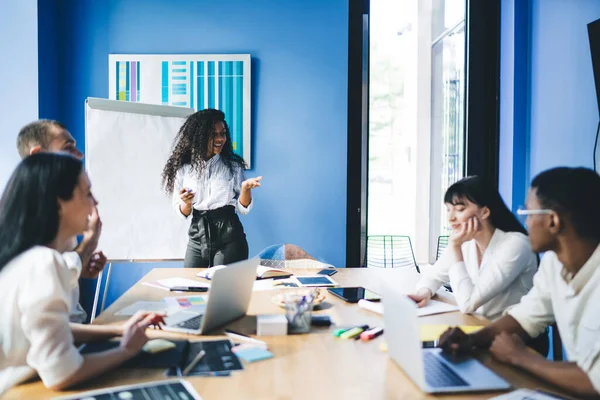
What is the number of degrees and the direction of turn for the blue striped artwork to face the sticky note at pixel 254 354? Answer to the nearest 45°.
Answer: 0° — it already faces it

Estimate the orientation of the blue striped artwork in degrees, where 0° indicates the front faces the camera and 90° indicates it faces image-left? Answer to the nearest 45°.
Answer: approximately 0°

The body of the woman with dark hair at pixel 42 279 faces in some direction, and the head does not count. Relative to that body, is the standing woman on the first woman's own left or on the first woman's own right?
on the first woman's own left

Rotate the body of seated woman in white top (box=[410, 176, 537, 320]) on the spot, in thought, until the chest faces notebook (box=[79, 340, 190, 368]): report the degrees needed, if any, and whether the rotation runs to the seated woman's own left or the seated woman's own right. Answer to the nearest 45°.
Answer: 0° — they already face it

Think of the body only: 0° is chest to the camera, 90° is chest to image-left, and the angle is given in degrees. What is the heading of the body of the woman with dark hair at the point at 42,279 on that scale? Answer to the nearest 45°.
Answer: approximately 270°

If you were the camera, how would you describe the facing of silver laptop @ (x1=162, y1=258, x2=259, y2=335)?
facing away from the viewer and to the left of the viewer

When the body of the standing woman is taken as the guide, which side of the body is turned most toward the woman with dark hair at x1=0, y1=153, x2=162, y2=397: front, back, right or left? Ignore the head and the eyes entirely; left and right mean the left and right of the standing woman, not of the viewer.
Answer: front

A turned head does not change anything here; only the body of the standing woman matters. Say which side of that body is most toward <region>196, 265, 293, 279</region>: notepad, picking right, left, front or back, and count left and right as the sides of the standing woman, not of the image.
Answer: front

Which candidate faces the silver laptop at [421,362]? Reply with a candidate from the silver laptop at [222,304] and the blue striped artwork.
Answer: the blue striped artwork

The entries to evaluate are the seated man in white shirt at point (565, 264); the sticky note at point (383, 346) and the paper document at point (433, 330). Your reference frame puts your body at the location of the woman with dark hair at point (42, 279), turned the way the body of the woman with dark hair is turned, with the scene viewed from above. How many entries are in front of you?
3
